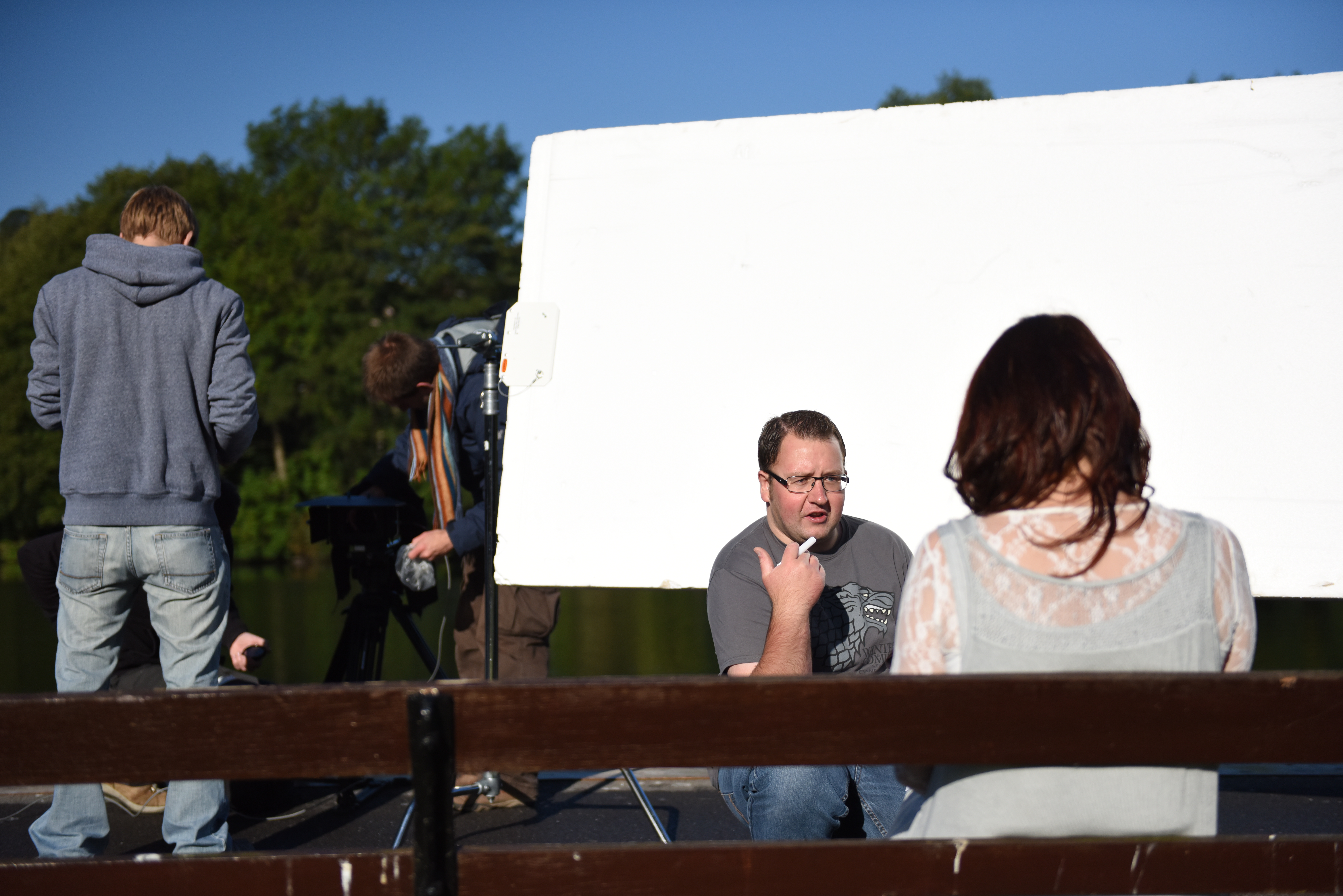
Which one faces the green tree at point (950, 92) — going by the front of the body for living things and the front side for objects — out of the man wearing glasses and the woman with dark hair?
the woman with dark hair

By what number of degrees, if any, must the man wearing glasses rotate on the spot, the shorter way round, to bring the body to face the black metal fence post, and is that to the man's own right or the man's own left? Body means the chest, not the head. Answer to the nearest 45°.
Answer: approximately 45° to the man's own right

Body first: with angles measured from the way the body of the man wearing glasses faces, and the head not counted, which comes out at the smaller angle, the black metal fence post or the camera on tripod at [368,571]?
the black metal fence post

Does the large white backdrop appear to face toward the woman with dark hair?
yes

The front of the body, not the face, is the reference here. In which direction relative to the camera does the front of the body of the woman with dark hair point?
away from the camera

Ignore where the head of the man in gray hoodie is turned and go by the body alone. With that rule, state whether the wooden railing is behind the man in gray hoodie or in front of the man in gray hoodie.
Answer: behind

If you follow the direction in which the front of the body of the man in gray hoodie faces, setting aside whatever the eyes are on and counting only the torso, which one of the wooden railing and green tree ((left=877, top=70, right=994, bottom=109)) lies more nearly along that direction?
the green tree

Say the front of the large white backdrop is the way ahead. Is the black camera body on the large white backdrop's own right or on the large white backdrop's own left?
on the large white backdrop's own right

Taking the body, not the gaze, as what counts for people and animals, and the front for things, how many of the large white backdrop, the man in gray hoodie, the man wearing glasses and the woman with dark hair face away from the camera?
2
